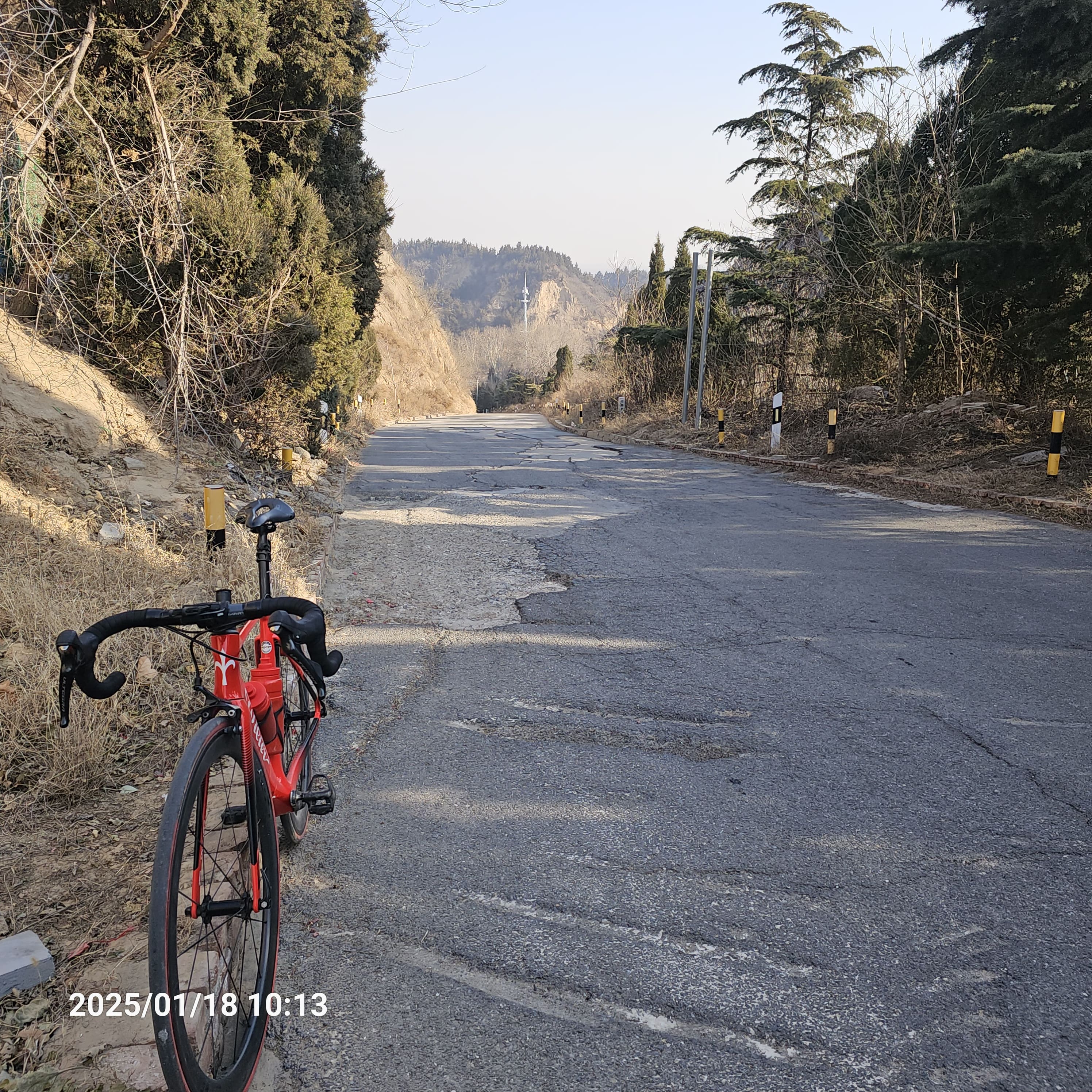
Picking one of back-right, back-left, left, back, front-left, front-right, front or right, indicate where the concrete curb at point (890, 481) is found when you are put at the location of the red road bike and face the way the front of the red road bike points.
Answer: back-left

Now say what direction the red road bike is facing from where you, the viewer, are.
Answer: facing the viewer

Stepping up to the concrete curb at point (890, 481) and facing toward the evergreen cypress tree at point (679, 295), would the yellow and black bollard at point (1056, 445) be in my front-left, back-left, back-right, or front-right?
back-right

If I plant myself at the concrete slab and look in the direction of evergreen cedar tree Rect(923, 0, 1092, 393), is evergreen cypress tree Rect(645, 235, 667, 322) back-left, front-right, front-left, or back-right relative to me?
front-left

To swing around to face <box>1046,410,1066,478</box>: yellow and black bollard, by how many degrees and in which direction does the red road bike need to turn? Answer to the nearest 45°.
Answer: approximately 135° to its left

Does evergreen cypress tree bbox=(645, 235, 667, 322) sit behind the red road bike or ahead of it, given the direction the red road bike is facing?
behind

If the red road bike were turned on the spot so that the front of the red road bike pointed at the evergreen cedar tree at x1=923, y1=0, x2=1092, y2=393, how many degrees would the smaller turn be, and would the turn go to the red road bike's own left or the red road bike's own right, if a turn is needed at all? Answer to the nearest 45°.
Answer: approximately 135° to the red road bike's own left

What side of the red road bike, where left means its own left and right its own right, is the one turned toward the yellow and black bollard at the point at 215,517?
back

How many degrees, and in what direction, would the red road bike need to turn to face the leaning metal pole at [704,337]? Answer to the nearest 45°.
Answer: approximately 135° to its left
